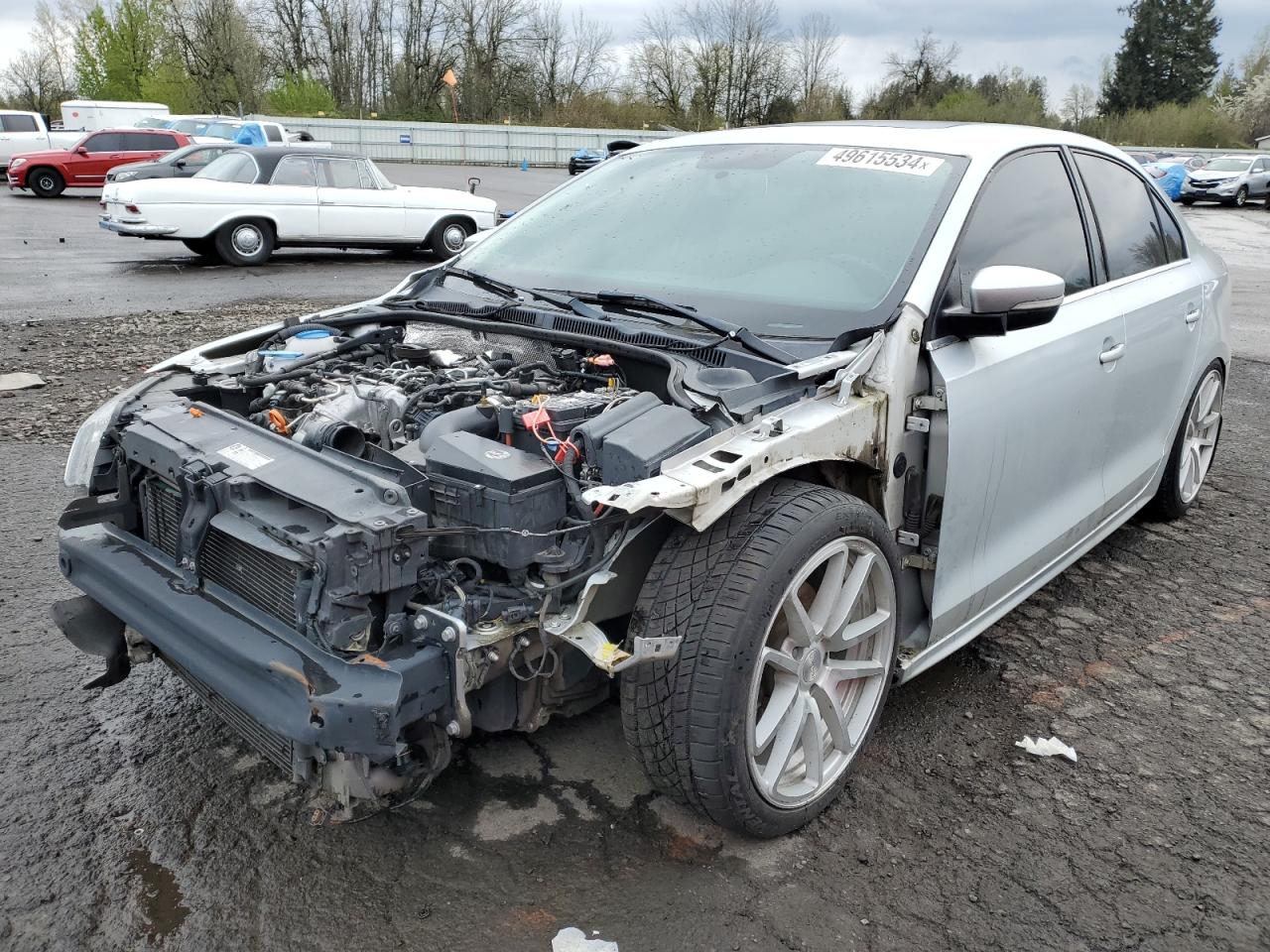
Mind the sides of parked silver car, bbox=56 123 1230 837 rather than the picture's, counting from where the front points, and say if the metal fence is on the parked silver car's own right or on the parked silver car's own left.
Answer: on the parked silver car's own right

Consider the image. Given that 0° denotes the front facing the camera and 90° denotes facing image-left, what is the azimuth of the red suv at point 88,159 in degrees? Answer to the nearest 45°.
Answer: approximately 90°

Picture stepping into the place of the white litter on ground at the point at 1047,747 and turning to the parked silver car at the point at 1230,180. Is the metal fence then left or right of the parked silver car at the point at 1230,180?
left

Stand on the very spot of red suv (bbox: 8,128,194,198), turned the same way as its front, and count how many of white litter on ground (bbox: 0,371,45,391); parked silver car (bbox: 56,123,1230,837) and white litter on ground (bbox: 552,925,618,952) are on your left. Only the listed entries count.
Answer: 3

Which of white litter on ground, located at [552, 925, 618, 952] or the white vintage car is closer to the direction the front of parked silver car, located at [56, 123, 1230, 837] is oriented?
the white litter on ground

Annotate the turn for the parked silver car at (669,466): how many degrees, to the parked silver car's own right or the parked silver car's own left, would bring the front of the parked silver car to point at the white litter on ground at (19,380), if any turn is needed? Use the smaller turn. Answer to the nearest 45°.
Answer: approximately 90° to the parked silver car's own right

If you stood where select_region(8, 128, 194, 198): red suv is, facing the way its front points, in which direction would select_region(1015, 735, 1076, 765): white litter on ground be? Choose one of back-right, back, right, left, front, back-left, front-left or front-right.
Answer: left

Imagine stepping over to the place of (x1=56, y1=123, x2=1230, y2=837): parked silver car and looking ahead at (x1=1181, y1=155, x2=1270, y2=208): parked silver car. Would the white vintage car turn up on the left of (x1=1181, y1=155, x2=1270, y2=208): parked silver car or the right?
left

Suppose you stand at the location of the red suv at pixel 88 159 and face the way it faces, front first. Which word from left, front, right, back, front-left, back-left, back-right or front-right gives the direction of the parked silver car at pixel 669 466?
left
